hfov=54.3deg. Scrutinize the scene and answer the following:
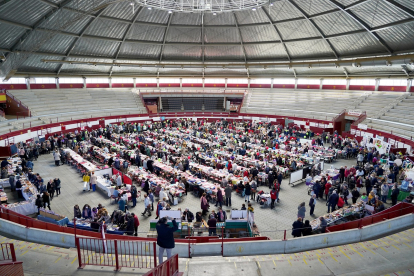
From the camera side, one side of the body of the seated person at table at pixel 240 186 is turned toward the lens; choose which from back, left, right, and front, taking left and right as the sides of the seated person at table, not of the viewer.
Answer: back

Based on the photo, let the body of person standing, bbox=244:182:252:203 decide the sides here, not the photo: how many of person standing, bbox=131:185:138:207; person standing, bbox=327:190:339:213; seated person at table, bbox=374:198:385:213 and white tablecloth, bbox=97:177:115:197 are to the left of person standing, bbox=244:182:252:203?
2

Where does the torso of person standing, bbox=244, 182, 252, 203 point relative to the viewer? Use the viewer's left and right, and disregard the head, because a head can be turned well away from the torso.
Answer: facing away from the viewer

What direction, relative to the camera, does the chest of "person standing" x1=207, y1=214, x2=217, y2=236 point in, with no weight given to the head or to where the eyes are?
away from the camera

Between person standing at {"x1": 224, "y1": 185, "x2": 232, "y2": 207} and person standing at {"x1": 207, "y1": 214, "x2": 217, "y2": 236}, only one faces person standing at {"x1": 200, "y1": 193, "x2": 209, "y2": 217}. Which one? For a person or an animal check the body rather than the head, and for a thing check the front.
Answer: person standing at {"x1": 207, "y1": 214, "x2": 217, "y2": 236}

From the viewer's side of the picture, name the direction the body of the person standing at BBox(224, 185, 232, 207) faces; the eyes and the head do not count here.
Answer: away from the camera

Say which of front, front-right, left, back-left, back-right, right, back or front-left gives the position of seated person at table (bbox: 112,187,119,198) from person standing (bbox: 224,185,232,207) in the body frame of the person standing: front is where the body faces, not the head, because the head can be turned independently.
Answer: left

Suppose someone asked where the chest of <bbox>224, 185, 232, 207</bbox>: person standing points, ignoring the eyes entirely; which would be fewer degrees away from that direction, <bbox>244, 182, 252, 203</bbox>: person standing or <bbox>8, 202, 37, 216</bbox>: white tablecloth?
the person standing

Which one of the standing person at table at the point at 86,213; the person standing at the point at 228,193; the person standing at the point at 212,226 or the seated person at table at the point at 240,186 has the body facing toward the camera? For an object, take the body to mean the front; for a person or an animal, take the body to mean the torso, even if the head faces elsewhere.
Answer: the standing person at table at the point at 86,213

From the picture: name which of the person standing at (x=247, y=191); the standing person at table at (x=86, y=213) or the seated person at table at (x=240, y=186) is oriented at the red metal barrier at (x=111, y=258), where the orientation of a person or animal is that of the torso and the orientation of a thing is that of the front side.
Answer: the standing person at table at (x=86, y=213)

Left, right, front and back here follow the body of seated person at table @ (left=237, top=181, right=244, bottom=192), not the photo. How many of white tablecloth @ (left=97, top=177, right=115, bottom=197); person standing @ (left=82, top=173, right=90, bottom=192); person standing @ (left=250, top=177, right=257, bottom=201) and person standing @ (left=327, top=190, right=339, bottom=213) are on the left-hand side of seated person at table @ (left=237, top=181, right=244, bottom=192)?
2
